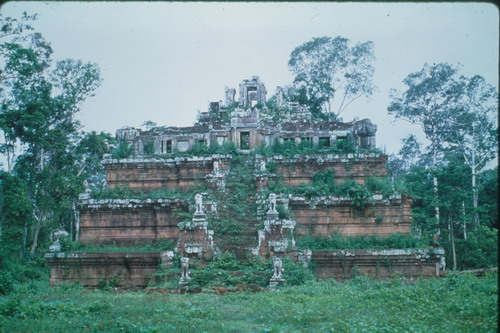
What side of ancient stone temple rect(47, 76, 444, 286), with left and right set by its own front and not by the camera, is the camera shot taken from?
front

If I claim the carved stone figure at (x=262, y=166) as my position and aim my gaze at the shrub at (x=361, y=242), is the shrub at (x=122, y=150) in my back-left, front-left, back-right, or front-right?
back-right
